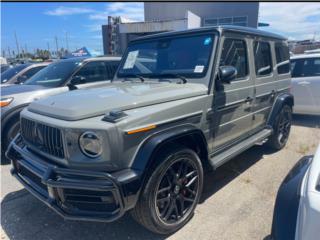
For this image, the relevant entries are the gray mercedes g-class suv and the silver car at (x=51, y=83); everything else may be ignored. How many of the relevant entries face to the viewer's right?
0

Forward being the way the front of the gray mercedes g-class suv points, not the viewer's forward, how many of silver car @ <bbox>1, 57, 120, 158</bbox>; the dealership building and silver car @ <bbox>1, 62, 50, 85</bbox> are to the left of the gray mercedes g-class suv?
0

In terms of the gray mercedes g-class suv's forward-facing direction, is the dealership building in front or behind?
behind

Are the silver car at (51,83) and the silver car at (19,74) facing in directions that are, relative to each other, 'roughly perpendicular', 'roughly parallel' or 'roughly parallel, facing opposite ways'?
roughly parallel

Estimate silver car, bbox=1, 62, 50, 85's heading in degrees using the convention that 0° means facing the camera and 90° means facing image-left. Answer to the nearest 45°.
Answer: approximately 45°

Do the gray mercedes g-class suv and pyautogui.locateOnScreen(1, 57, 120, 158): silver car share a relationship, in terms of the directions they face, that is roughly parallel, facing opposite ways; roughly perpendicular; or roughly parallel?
roughly parallel

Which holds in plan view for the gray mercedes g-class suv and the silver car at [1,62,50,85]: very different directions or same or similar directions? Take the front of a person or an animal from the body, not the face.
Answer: same or similar directions

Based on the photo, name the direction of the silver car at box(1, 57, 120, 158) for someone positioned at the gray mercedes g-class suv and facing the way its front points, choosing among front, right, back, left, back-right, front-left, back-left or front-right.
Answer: right

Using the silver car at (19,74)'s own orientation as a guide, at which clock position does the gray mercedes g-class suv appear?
The gray mercedes g-class suv is roughly at 10 o'clock from the silver car.

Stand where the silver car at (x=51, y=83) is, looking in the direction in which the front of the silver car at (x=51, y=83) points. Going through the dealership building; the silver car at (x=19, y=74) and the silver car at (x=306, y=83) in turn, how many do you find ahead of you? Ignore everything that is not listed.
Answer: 0

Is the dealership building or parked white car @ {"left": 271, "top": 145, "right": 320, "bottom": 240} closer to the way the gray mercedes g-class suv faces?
the parked white car

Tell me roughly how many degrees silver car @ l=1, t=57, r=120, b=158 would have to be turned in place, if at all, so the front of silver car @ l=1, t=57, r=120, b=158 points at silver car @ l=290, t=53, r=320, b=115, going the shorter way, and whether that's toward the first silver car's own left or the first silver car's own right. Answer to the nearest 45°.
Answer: approximately 135° to the first silver car's own left

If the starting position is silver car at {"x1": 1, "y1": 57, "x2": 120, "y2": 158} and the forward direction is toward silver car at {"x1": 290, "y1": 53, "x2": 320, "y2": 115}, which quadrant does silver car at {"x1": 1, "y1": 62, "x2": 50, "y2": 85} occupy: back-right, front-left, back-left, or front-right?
back-left

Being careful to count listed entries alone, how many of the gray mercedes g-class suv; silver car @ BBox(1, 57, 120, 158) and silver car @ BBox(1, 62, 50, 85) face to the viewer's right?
0

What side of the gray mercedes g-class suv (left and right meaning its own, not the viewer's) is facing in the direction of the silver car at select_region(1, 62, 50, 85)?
right

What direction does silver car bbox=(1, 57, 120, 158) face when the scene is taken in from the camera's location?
facing the viewer and to the left of the viewer

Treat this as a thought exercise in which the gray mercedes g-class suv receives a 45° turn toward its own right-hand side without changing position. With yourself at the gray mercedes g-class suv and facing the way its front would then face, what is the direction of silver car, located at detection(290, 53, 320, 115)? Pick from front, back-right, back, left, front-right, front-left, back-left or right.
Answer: back-right
